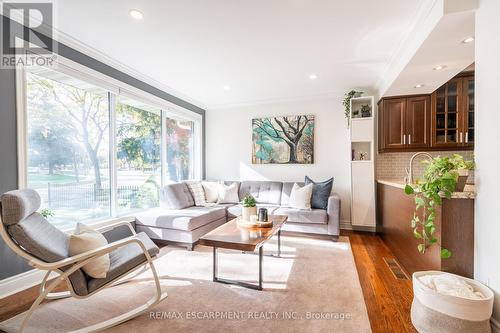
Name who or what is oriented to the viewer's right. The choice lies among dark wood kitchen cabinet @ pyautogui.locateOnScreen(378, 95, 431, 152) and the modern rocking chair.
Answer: the modern rocking chair

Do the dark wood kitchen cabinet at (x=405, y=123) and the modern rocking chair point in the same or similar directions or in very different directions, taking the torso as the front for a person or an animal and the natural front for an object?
very different directions

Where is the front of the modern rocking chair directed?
to the viewer's right

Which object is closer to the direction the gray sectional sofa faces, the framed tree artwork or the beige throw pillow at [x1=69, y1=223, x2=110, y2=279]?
the beige throw pillow

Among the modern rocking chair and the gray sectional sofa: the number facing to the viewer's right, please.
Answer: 1

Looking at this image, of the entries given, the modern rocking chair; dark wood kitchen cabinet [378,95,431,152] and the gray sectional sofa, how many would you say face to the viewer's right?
1

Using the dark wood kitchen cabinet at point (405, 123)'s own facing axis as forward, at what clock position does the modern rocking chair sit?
The modern rocking chair is roughly at 1 o'clock from the dark wood kitchen cabinet.

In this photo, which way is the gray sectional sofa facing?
toward the camera

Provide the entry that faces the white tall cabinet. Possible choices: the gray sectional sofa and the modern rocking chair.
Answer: the modern rocking chair

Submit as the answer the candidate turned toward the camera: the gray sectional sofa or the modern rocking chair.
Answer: the gray sectional sofa

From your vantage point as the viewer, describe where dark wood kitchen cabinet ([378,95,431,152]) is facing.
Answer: facing the viewer

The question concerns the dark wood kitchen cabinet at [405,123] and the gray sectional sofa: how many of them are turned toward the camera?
2

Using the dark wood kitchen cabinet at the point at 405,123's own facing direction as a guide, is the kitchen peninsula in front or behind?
in front
